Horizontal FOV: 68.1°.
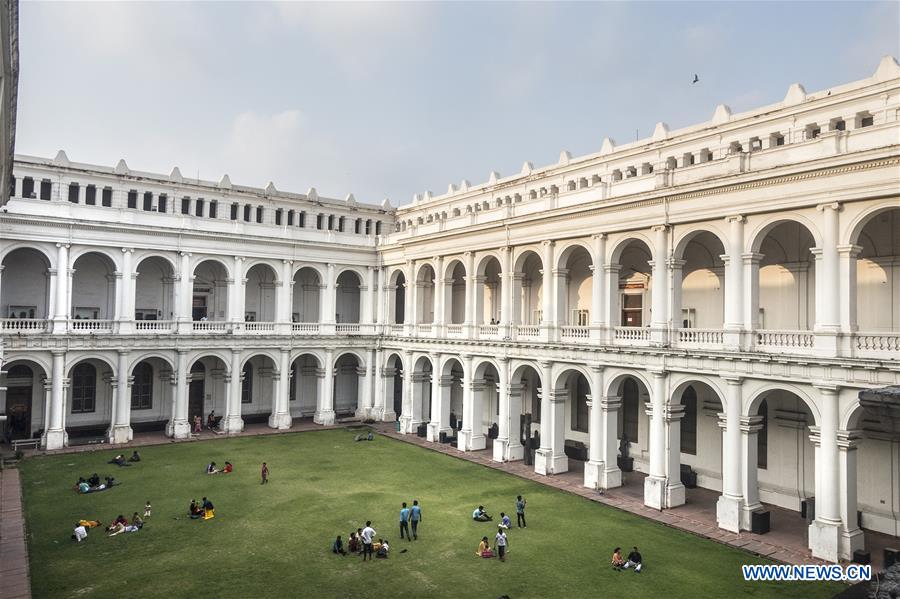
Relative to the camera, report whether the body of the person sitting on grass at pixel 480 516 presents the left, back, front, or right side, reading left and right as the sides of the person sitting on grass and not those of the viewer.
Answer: right

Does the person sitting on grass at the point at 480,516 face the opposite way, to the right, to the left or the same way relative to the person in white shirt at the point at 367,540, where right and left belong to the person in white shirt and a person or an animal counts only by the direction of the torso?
to the right
